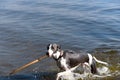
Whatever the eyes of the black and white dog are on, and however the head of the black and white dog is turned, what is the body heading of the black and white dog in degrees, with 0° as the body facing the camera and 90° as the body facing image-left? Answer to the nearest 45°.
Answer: approximately 90°
